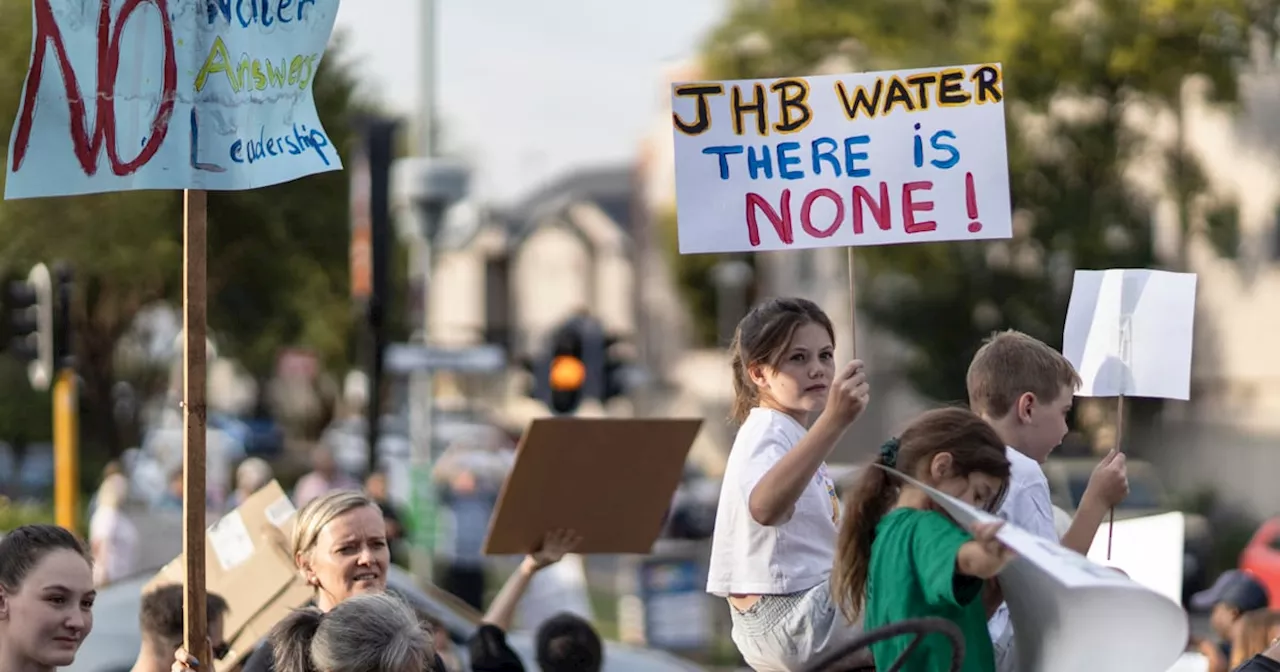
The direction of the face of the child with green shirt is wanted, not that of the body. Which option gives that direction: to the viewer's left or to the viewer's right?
to the viewer's right

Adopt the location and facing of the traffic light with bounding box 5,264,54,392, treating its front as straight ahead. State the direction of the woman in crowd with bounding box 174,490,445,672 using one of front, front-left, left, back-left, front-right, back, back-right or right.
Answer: left

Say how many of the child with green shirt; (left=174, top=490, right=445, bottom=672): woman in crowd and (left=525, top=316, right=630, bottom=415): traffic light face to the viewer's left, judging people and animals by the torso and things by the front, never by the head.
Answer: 0

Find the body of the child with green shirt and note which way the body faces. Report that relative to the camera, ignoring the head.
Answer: to the viewer's right

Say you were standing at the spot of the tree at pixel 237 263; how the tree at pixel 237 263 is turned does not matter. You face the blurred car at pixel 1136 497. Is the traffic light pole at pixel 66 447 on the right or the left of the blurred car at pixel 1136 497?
right

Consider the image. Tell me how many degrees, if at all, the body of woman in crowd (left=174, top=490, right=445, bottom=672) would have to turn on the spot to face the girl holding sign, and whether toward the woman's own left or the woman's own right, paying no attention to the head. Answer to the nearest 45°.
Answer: approximately 45° to the woman's own left

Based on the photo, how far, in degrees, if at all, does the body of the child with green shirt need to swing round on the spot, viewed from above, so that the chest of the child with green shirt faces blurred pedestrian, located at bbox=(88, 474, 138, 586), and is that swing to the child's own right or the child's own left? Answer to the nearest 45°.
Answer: approximately 135° to the child's own left

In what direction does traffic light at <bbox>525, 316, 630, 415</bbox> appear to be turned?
toward the camera

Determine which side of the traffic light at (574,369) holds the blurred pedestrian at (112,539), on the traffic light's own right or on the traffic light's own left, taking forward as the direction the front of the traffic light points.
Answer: on the traffic light's own right

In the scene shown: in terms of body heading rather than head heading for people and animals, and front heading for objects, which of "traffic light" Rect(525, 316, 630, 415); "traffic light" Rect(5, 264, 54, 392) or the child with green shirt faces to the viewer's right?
the child with green shirt

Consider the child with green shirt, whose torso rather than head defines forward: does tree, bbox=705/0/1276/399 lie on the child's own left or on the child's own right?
on the child's own left

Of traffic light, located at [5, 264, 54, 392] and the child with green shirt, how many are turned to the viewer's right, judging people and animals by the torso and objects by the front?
1

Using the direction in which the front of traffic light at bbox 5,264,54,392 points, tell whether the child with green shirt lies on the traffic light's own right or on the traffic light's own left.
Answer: on the traffic light's own left

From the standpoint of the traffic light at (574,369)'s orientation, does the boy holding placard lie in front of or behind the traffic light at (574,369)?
in front

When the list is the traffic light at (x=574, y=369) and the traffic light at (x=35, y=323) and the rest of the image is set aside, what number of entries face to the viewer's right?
0

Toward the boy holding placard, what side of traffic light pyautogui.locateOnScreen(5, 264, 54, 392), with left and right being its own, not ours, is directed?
left
